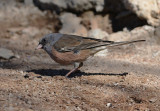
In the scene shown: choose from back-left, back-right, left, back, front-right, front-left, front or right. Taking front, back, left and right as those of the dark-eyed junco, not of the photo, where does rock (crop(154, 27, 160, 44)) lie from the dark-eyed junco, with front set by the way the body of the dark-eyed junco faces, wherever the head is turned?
back-right

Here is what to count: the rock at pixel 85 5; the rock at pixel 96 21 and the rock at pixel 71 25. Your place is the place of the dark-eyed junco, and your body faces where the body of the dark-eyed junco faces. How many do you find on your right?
3

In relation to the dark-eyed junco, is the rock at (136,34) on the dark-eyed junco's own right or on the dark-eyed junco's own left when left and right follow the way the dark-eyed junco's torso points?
on the dark-eyed junco's own right

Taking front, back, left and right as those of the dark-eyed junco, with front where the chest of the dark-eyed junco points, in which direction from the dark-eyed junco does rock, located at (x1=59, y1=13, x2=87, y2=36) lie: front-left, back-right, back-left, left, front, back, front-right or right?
right

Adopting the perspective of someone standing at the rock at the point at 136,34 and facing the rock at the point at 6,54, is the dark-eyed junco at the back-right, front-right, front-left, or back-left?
front-left

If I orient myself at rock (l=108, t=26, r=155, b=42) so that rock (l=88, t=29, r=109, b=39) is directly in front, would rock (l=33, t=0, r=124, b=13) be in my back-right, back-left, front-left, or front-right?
front-right

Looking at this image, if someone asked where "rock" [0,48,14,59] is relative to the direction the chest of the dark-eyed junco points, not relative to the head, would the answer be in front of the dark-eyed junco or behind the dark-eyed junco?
in front

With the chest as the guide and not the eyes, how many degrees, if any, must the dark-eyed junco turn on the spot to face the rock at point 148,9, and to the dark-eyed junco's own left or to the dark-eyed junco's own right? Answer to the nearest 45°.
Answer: approximately 135° to the dark-eyed junco's own right

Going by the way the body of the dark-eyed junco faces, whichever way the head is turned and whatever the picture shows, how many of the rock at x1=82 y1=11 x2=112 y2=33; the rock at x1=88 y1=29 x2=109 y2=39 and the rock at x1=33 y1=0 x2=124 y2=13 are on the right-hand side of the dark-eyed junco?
3

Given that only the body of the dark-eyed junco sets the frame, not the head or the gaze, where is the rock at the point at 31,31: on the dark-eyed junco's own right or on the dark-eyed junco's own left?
on the dark-eyed junco's own right

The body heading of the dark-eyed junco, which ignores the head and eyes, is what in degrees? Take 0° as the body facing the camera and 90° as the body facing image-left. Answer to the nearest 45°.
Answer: approximately 90°

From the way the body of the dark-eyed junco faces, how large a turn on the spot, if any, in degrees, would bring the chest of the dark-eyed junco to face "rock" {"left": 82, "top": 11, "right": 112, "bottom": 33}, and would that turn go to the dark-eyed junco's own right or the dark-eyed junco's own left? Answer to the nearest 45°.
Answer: approximately 90° to the dark-eyed junco's own right

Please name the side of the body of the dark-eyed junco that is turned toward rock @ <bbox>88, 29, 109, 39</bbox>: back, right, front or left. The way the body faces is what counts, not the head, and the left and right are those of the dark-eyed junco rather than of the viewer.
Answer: right
